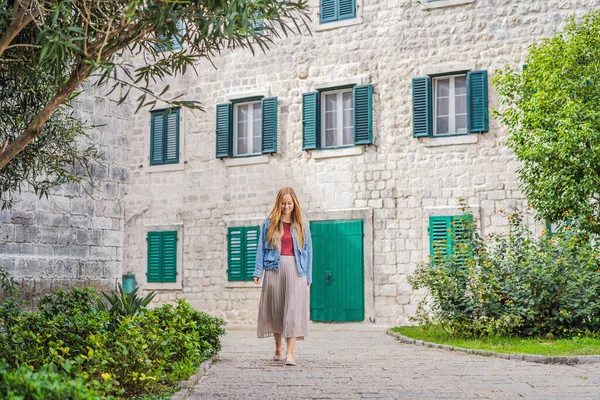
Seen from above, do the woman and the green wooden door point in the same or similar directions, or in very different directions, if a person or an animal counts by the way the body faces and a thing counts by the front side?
same or similar directions

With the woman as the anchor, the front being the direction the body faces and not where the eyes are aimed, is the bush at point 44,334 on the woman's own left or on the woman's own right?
on the woman's own right

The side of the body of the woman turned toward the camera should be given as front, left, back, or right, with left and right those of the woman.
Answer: front

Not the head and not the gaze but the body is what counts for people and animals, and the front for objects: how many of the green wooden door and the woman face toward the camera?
2

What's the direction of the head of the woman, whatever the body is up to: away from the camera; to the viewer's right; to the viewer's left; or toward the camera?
toward the camera

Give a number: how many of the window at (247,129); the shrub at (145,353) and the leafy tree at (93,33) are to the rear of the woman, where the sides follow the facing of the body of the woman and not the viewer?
1

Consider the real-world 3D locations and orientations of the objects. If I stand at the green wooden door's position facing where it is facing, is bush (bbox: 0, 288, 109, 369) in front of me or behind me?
in front

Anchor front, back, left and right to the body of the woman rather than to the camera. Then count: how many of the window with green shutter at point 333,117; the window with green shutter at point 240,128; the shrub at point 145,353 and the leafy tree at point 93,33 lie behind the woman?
2

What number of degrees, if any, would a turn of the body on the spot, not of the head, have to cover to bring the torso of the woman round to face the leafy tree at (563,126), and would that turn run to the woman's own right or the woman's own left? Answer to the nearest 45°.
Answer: approximately 135° to the woman's own left

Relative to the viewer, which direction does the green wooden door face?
toward the camera

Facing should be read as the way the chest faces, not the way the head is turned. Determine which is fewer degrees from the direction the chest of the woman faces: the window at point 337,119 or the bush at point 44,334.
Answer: the bush

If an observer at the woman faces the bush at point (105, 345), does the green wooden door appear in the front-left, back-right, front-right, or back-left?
back-right

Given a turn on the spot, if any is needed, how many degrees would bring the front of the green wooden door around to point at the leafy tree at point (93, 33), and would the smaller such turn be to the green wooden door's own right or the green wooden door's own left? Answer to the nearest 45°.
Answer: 0° — it already faces it

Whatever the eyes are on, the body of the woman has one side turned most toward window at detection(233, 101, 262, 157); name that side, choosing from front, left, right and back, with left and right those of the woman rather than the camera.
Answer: back
